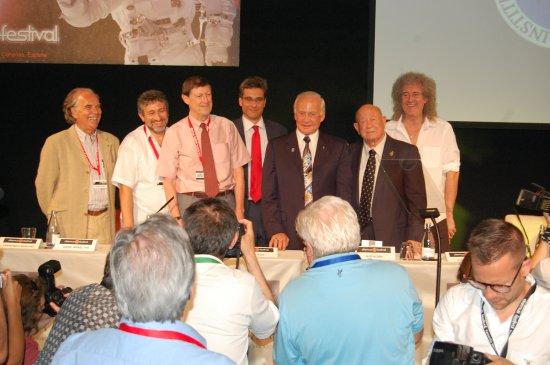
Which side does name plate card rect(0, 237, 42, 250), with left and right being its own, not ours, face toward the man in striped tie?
left

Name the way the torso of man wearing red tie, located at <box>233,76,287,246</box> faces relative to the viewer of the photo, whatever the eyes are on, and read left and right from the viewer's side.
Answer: facing the viewer

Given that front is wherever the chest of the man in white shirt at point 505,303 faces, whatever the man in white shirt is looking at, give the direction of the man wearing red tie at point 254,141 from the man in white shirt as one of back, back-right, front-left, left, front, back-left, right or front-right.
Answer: right

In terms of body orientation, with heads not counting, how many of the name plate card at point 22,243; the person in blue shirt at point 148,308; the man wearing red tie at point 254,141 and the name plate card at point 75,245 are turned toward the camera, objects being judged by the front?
3

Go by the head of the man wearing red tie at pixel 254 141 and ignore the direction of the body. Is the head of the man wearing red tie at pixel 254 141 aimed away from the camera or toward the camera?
toward the camera

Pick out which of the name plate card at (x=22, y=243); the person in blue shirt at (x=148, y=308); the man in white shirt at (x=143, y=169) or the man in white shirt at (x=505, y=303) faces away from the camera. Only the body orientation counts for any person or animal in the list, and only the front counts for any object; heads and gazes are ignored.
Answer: the person in blue shirt

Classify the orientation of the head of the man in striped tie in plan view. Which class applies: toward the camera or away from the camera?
toward the camera

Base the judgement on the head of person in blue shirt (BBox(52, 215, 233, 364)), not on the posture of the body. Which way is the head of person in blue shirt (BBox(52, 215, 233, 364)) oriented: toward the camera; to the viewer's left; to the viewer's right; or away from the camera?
away from the camera

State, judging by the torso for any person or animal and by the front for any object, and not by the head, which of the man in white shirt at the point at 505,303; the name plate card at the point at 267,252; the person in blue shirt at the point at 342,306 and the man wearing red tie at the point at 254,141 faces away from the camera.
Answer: the person in blue shirt

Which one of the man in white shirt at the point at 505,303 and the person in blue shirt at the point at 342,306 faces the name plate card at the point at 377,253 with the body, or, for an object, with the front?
the person in blue shirt

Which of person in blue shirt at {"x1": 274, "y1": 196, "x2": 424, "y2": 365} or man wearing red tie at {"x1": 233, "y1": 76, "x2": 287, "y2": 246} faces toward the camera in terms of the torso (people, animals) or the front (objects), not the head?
the man wearing red tie

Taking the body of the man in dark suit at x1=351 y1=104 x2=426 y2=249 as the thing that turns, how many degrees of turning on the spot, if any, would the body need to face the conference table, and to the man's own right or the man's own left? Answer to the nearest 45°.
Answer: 0° — they already face it

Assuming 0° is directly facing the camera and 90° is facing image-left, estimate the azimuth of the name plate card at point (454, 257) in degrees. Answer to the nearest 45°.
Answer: approximately 0°

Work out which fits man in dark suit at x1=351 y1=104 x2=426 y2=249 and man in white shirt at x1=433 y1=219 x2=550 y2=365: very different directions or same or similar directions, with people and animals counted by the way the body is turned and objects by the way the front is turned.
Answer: same or similar directions

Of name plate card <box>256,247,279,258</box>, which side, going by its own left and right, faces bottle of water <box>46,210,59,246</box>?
right

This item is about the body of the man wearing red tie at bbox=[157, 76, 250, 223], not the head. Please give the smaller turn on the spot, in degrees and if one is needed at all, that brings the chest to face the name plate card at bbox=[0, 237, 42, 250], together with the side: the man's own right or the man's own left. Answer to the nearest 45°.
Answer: approximately 45° to the man's own right

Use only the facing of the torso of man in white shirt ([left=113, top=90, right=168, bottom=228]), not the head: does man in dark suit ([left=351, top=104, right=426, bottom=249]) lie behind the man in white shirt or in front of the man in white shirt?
in front

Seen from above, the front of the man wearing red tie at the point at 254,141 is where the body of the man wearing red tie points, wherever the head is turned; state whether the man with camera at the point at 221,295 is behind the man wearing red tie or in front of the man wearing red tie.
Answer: in front
